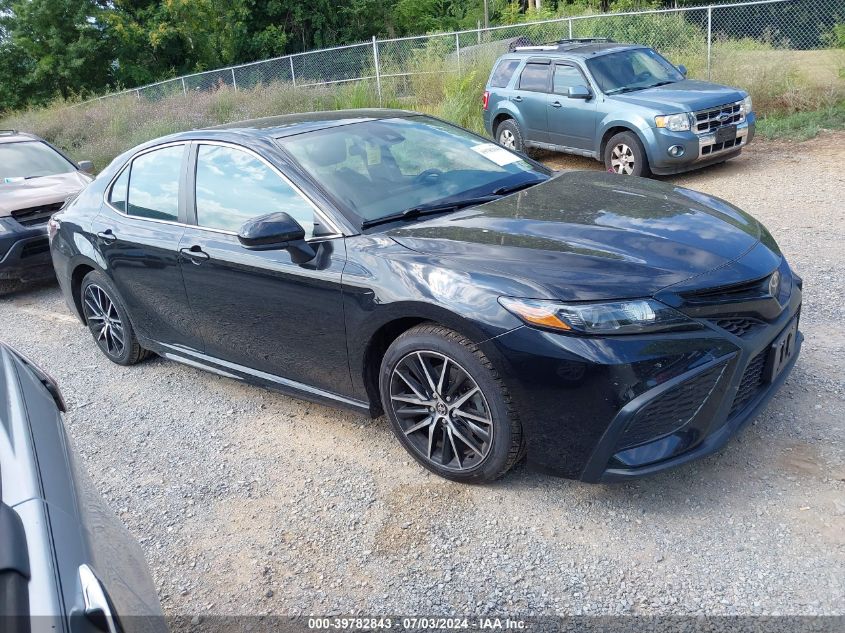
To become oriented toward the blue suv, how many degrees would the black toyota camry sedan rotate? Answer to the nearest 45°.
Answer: approximately 135° to its left

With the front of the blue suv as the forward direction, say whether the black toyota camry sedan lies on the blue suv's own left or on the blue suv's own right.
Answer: on the blue suv's own right

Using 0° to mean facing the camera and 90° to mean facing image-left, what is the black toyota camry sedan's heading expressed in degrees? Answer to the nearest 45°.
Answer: approximately 315°

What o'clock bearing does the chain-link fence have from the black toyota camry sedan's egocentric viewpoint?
The chain-link fence is roughly at 8 o'clock from the black toyota camry sedan.

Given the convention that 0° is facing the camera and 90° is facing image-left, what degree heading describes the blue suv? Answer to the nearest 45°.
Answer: approximately 315°

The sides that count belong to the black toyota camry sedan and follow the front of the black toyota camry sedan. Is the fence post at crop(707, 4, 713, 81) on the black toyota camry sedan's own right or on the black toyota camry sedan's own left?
on the black toyota camry sedan's own left

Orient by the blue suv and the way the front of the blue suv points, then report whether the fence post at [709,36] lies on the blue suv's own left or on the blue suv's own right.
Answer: on the blue suv's own left
